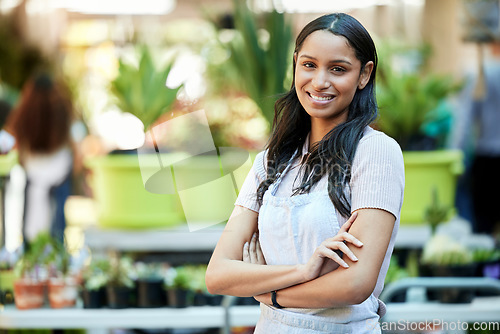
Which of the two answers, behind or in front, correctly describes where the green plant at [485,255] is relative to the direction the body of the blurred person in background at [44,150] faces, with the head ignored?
behind

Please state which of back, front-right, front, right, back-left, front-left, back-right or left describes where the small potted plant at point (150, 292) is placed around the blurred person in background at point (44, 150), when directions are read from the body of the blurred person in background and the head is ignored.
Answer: back

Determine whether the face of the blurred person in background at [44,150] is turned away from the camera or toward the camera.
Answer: away from the camera

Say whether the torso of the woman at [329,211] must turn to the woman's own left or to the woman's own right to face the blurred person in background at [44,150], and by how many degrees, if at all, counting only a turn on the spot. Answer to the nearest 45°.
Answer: approximately 90° to the woman's own right

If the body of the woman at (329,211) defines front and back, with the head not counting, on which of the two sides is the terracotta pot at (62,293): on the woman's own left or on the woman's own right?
on the woman's own right

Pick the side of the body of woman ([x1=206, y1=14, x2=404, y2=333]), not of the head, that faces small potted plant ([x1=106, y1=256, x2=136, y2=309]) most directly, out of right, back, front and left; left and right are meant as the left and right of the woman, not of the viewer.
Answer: right

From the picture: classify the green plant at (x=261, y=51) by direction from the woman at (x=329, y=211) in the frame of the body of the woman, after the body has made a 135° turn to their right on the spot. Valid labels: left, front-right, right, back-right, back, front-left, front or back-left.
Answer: front

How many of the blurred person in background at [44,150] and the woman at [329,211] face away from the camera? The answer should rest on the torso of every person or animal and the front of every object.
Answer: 1

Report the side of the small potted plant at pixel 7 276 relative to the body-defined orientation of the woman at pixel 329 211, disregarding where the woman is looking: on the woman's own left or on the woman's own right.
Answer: on the woman's own right

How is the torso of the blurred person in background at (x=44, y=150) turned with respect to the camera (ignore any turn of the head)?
away from the camera

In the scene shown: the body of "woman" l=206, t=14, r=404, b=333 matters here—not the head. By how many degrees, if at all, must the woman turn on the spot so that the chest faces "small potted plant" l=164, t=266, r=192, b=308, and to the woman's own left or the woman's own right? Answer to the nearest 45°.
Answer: approximately 135° to the woman's own right

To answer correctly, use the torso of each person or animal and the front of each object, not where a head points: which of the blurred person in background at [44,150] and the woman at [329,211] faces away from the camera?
the blurred person in background

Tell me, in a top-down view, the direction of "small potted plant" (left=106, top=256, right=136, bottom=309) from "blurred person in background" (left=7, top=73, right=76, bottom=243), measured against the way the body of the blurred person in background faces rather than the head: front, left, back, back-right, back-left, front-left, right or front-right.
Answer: back

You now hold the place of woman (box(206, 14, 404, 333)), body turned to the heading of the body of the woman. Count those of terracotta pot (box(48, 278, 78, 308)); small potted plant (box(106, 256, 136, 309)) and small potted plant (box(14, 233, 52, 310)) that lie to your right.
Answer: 3
